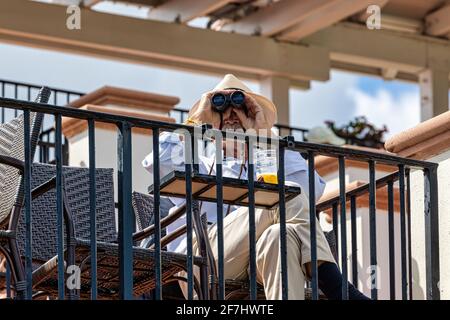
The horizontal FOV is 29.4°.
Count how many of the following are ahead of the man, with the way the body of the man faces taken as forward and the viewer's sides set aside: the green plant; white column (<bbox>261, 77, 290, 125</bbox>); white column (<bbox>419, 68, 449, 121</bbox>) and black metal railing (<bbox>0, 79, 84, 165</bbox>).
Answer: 0

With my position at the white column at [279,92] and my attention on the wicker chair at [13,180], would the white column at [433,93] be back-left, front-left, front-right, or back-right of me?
back-left

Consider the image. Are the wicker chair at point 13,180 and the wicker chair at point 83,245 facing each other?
no

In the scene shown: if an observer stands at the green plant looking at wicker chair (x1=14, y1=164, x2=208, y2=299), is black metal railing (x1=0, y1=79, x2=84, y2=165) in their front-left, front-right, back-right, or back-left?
front-right

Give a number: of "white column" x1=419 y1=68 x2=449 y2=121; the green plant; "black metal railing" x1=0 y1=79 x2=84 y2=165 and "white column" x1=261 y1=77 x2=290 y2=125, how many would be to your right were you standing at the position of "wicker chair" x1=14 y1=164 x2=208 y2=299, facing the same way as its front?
0

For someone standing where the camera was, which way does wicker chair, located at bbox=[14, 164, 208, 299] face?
facing the viewer and to the right of the viewer

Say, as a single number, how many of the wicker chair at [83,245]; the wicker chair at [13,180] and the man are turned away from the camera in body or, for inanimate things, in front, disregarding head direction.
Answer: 0

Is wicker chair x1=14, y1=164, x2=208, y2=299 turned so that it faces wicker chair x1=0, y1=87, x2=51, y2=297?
no

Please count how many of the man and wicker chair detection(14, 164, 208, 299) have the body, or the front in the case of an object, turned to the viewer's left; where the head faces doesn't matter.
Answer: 0

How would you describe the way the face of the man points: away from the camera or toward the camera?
toward the camera

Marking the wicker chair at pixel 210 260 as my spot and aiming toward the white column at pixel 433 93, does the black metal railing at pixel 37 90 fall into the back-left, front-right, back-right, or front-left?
front-left

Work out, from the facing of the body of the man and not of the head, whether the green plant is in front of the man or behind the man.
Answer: behind

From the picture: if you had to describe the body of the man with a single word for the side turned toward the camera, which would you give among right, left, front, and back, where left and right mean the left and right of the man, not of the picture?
front
